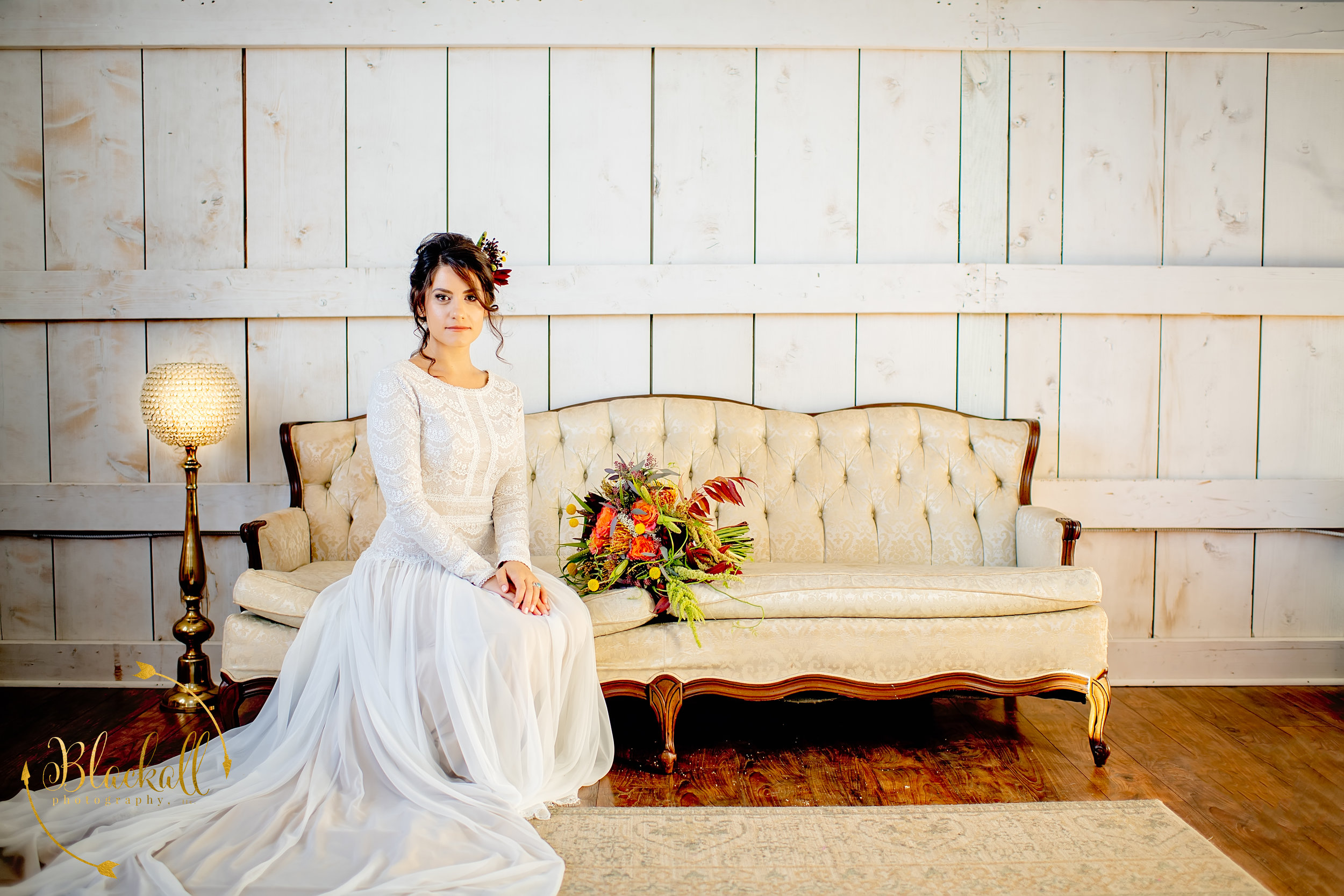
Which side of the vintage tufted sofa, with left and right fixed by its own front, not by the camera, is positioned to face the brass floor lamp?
right

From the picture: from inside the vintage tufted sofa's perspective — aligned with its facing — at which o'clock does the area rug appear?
The area rug is roughly at 12 o'clock from the vintage tufted sofa.

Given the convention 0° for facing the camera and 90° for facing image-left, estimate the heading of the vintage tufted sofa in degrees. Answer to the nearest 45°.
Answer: approximately 0°

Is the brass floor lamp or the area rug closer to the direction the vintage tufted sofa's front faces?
the area rug

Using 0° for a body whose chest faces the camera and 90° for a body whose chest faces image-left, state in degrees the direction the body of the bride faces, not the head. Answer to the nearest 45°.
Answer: approximately 315°
